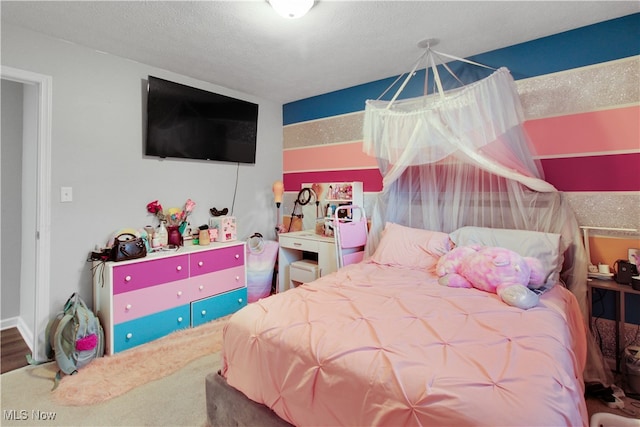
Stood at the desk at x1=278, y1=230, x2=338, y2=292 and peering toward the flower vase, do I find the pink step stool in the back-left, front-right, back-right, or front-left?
back-left

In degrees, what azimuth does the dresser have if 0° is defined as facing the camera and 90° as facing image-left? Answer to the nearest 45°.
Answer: approximately 315°

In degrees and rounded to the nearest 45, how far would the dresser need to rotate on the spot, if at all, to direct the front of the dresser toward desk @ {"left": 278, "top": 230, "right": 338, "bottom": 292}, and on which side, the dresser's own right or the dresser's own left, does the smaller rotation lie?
approximately 45° to the dresser's own left

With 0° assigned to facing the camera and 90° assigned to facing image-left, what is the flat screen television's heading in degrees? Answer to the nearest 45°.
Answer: approximately 315°

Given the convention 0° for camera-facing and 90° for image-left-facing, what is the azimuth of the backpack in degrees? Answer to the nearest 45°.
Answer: approximately 315°
